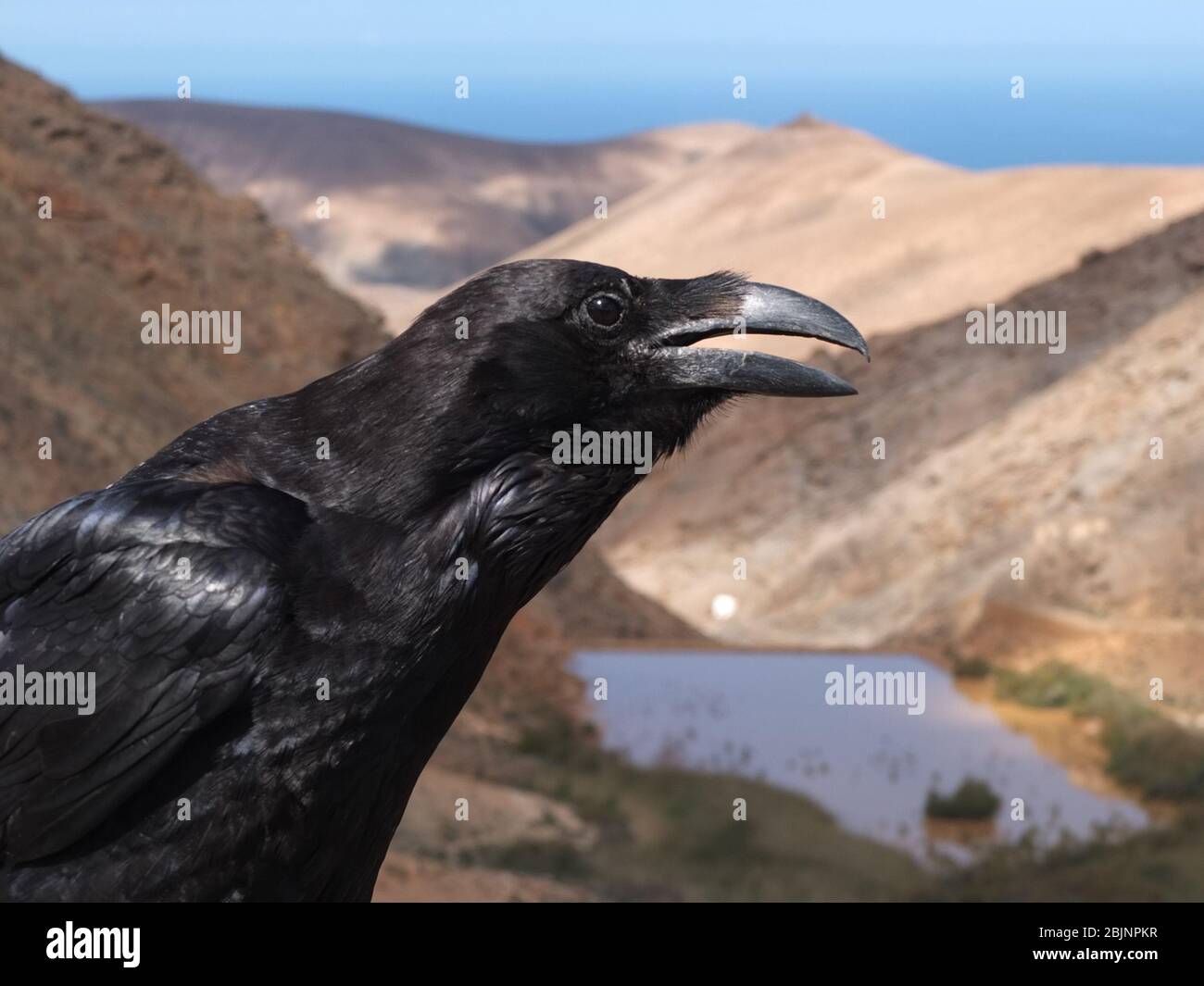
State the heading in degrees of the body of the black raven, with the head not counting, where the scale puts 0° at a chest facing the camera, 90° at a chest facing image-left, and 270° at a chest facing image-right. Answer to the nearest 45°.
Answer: approximately 270°
